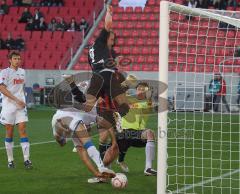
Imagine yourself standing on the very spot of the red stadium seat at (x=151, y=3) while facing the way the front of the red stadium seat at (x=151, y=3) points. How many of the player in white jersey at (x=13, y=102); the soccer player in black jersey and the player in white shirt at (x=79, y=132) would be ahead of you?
3

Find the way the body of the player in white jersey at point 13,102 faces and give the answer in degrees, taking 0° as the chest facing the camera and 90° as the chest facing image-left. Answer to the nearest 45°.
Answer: approximately 315°

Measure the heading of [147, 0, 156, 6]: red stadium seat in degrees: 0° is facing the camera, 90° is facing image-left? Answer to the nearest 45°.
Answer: approximately 0°

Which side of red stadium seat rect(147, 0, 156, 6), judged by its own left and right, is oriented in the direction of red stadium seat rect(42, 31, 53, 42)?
right

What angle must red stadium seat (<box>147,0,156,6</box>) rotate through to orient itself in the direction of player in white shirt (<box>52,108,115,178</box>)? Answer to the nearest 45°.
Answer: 0° — it already faces them

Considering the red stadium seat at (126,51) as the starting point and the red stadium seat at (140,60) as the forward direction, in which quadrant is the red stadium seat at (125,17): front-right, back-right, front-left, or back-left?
back-left

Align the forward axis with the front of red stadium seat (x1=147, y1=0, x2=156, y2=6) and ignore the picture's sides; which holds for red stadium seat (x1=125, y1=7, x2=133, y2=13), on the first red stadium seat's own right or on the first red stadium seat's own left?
on the first red stadium seat's own right

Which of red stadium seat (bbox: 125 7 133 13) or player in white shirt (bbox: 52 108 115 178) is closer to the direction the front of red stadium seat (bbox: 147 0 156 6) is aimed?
the player in white shirt

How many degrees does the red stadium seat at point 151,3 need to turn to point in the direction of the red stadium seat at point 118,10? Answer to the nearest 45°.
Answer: approximately 135° to its right
